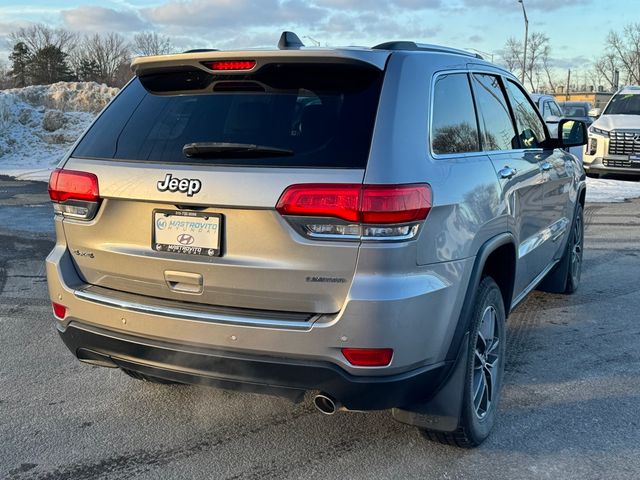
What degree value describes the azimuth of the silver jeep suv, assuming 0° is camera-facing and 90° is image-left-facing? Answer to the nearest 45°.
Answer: approximately 225°

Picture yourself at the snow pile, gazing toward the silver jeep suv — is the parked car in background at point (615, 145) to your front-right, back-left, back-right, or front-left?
front-left

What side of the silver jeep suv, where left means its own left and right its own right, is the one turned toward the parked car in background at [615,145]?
front

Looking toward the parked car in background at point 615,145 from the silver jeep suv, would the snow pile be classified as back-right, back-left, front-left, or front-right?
front-left

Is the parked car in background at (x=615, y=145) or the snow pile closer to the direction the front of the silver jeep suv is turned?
the parked car in background

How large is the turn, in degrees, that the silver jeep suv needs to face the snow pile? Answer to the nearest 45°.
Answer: approximately 90° to its left
